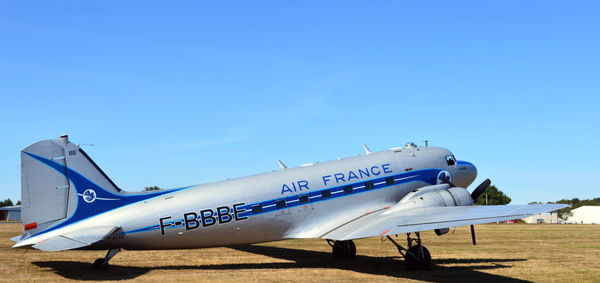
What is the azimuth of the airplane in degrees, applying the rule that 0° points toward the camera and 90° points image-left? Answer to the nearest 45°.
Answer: approximately 225°
